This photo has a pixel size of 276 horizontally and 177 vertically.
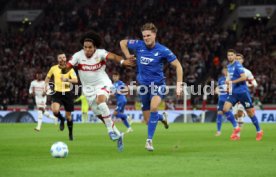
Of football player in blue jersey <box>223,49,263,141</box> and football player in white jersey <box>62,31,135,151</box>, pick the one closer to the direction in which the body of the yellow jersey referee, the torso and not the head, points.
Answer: the football player in white jersey

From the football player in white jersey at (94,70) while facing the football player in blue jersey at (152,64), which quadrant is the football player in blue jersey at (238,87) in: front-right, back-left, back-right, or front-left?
front-left

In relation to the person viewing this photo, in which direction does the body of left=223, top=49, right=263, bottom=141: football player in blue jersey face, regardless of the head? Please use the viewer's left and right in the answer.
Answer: facing the viewer and to the left of the viewer

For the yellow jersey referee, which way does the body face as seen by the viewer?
toward the camera

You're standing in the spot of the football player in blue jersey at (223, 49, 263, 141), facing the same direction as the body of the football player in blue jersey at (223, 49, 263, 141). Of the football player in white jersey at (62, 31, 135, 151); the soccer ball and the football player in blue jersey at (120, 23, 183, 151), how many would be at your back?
0

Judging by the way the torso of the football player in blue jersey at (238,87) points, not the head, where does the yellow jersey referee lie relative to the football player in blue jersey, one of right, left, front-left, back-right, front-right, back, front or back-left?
front-right

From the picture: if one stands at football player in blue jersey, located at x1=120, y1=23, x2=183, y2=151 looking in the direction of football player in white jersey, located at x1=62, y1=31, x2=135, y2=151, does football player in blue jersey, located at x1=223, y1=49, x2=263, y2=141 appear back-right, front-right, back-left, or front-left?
back-right

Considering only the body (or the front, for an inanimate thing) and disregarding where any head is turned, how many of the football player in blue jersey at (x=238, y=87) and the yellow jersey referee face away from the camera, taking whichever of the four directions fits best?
0

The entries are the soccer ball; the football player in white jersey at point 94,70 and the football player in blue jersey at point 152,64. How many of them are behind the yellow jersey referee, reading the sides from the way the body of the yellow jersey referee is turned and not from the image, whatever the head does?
0

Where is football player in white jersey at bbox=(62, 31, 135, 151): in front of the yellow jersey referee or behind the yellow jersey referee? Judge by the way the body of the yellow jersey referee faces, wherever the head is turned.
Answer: in front

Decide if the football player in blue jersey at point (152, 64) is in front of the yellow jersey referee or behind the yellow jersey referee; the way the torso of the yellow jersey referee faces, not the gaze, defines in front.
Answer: in front

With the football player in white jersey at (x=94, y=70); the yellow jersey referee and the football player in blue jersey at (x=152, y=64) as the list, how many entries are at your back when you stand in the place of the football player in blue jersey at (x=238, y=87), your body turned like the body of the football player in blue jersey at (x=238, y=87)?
0
